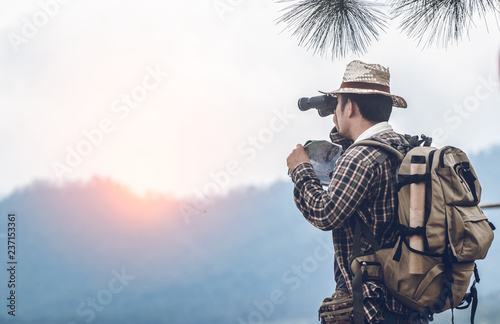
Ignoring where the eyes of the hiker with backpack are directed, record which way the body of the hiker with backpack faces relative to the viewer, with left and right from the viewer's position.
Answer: facing away from the viewer and to the left of the viewer
